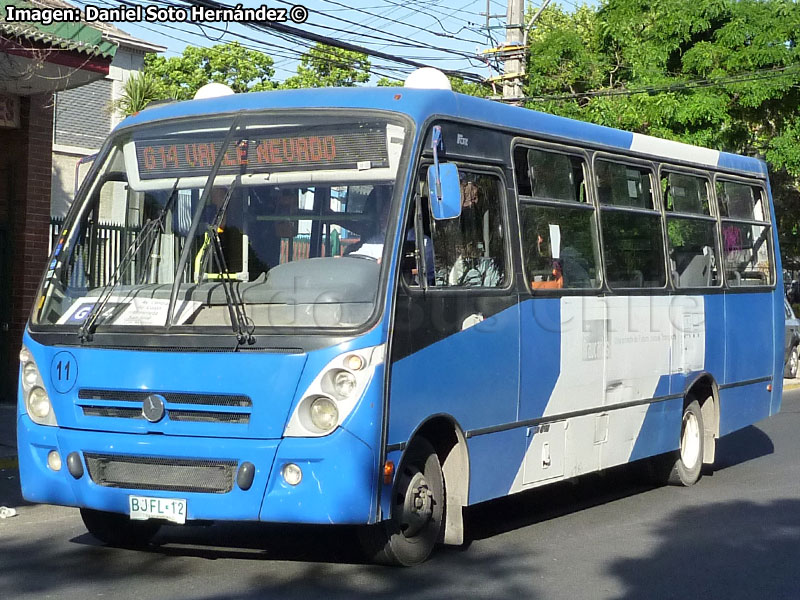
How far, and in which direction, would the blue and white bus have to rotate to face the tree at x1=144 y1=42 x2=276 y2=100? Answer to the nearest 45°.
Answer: approximately 135° to its right

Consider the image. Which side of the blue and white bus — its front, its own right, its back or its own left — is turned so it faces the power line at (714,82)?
back

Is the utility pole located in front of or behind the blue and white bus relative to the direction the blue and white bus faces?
behind

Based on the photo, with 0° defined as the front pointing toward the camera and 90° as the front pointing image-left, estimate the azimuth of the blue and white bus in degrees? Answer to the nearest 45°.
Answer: approximately 45°
